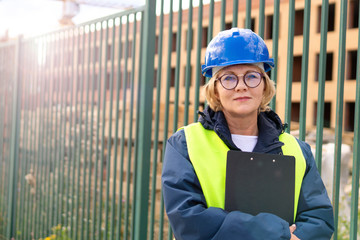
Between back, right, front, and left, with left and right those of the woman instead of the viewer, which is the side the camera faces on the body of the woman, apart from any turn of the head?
front

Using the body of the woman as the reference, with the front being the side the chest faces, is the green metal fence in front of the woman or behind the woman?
behind

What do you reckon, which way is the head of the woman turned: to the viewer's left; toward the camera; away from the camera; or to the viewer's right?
toward the camera
